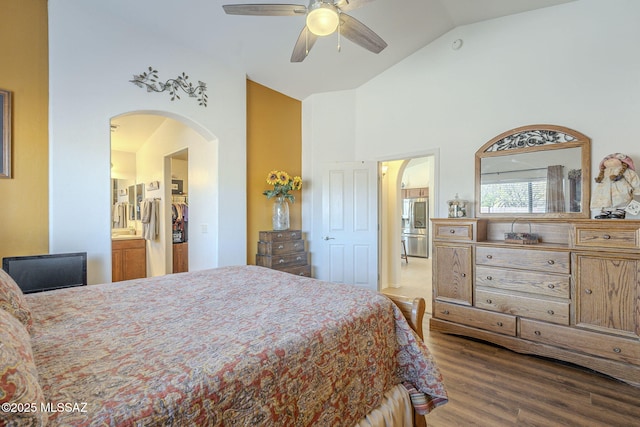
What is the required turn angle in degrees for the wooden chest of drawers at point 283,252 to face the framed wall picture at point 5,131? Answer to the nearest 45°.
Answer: approximately 90° to its right

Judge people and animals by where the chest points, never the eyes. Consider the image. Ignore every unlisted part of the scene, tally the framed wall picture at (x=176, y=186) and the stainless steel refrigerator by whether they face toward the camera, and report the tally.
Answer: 2

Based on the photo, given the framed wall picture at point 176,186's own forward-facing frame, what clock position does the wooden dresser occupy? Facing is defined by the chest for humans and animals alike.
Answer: The wooden dresser is roughly at 11 o'clock from the framed wall picture.

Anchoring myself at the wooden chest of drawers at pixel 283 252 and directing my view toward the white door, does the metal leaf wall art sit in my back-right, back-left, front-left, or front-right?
back-right

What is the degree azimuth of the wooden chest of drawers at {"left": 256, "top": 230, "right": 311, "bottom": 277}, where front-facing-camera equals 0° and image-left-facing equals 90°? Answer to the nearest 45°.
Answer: approximately 315°

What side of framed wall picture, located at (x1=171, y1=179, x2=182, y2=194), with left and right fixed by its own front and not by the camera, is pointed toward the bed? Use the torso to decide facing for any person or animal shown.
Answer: front

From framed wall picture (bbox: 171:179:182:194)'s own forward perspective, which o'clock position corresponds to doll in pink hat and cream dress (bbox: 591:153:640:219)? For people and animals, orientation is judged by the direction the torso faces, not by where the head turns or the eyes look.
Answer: The doll in pink hat and cream dress is roughly at 11 o'clock from the framed wall picture.

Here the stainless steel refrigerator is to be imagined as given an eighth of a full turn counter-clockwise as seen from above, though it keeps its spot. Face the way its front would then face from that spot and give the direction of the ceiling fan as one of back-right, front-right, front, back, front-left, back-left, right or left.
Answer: front-right

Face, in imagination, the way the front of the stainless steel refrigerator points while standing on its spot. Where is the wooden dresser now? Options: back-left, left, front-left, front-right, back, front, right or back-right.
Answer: front

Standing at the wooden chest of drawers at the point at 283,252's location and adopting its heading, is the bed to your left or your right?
on your right

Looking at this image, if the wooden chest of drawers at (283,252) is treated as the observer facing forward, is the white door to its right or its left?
on its left

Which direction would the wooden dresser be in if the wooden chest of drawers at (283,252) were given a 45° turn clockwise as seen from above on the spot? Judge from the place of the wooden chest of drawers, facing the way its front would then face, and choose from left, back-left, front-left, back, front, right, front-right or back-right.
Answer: front-left

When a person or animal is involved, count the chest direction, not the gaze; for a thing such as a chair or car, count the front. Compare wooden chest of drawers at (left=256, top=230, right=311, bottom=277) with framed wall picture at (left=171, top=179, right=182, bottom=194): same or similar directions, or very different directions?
same or similar directions

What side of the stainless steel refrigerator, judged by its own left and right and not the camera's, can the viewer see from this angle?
front

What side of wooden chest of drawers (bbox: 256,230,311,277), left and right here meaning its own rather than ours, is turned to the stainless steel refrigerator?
left

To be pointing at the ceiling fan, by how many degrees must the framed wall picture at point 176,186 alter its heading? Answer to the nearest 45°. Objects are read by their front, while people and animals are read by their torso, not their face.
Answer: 0° — it already faces it

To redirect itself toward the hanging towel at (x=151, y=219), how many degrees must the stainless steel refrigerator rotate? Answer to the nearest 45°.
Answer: approximately 45° to its right

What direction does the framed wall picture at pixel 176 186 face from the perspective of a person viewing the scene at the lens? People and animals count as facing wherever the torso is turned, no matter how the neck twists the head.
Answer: facing the viewer
